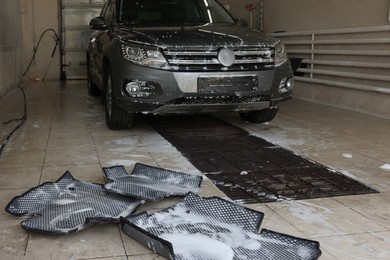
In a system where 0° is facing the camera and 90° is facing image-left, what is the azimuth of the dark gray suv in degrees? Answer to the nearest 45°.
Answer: approximately 315°

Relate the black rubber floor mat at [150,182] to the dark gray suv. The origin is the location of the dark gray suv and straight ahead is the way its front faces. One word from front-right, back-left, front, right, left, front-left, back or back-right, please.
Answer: front-right

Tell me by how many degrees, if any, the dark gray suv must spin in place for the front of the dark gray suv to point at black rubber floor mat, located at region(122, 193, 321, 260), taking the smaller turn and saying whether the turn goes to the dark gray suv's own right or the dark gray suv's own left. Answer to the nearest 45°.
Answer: approximately 45° to the dark gray suv's own right

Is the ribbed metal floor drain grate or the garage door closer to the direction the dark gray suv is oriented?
the ribbed metal floor drain grate

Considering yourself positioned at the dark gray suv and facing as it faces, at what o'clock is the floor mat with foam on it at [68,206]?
The floor mat with foam on it is roughly at 2 o'clock from the dark gray suv.

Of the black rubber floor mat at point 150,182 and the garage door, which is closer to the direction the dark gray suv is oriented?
the black rubber floor mat

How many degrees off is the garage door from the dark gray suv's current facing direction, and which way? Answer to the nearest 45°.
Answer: approximately 135° to its left

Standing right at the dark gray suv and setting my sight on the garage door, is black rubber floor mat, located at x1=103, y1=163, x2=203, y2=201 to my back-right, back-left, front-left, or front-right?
back-left
